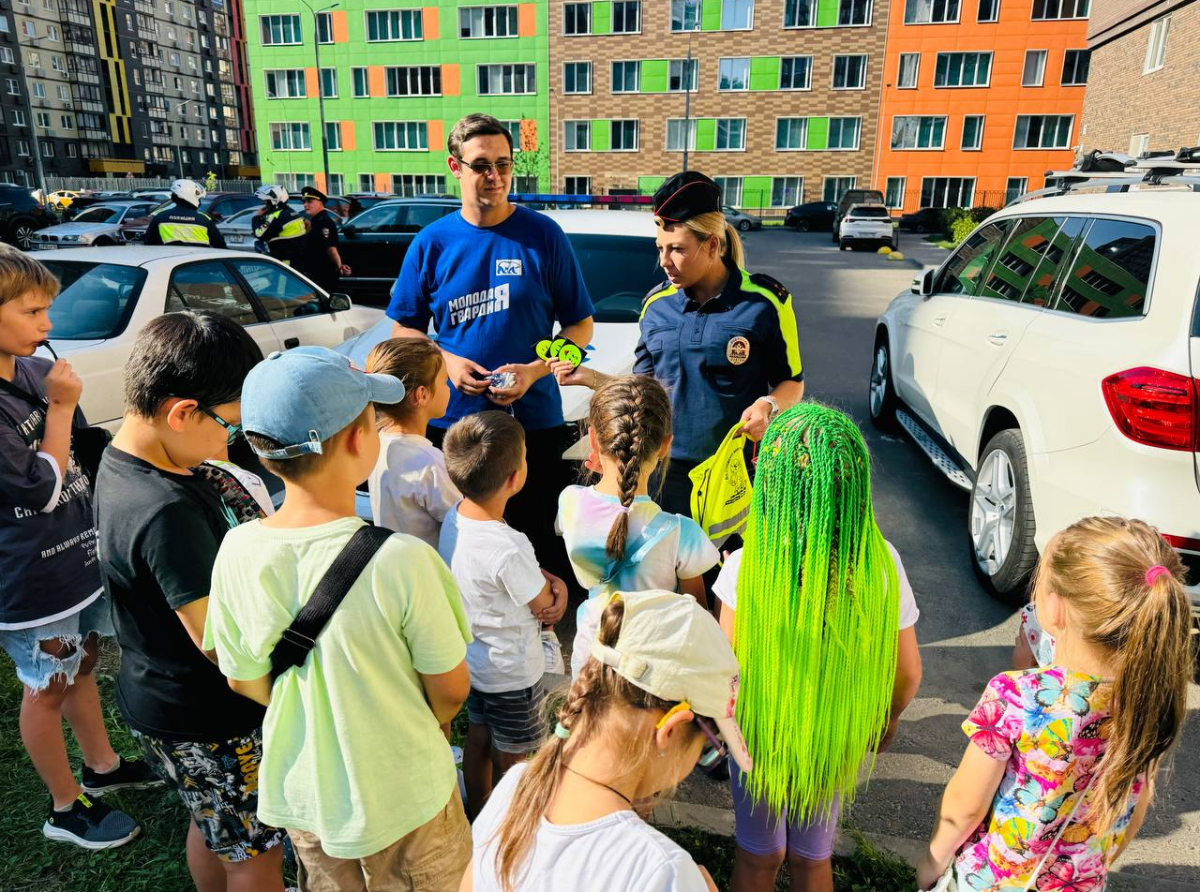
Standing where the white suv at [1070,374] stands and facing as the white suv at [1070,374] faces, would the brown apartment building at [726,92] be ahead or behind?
ahead

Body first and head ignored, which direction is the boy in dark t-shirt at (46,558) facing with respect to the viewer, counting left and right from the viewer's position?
facing the viewer and to the right of the viewer

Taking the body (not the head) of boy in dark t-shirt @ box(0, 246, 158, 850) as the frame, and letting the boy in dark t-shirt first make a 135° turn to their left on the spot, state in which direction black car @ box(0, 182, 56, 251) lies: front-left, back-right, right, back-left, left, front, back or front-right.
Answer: front

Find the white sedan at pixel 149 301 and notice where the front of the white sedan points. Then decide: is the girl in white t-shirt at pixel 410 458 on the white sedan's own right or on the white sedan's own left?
on the white sedan's own right

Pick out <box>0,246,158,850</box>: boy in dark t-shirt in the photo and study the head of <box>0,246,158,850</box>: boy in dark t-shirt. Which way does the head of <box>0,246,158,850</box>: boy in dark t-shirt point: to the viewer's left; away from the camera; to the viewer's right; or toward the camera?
to the viewer's right

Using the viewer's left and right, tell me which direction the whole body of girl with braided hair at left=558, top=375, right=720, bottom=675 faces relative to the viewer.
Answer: facing away from the viewer

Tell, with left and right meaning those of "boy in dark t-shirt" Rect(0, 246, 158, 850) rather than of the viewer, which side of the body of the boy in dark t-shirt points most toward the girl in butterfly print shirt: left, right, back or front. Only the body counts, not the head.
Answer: front

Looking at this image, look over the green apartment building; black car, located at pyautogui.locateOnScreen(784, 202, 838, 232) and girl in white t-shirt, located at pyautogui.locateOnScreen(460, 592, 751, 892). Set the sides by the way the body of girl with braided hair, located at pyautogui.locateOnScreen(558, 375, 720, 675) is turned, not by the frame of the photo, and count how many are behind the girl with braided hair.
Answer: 1

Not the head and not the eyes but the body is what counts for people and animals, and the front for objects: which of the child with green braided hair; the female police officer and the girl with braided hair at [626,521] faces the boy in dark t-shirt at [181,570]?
the female police officer

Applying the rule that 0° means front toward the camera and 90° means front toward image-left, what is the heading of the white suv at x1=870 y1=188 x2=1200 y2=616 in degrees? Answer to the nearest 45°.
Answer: approximately 135°

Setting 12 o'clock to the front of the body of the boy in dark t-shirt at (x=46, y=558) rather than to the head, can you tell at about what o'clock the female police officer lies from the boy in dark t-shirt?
The female police officer is roughly at 11 o'clock from the boy in dark t-shirt.

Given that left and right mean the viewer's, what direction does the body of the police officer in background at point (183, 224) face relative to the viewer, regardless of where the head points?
facing away from the viewer

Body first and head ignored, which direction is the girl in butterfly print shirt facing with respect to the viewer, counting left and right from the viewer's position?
facing away from the viewer and to the left of the viewer

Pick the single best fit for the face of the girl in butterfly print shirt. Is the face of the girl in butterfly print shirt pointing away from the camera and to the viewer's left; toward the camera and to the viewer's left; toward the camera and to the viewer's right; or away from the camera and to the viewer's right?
away from the camera and to the viewer's left

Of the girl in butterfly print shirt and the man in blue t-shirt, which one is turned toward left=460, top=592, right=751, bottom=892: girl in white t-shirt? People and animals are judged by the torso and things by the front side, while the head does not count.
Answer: the man in blue t-shirt

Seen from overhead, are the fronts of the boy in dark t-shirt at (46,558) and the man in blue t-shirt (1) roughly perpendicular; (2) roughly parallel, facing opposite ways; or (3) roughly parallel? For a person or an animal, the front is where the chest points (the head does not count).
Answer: roughly perpendicular

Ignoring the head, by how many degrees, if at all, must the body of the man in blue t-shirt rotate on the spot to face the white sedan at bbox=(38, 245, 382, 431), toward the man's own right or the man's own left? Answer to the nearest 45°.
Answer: approximately 135° to the man's own right

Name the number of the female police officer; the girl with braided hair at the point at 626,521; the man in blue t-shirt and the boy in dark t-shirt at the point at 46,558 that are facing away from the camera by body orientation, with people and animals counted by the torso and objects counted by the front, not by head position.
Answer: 1
